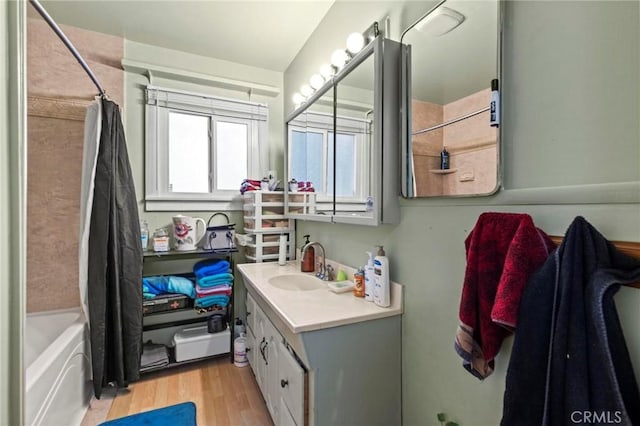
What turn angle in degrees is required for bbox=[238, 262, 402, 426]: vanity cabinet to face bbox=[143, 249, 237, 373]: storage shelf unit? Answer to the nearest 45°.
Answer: approximately 90° to its right

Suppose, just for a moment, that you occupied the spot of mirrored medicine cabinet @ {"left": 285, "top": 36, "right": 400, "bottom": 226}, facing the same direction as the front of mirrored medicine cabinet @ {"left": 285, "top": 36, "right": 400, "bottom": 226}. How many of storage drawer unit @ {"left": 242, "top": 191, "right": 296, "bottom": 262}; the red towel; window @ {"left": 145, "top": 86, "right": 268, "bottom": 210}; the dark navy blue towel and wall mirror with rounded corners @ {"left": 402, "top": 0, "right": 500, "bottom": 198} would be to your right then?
2

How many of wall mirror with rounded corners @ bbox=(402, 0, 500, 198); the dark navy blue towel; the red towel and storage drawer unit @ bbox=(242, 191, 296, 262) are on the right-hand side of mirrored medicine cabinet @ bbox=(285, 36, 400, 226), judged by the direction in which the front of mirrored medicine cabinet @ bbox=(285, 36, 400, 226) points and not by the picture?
1

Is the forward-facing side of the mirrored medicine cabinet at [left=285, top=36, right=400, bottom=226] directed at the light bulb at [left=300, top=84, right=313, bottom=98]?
no

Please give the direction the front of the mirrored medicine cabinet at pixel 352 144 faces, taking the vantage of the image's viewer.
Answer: facing the viewer and to the left of the viewer

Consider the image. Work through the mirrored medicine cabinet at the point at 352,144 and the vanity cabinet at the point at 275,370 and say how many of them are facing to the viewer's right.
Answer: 0

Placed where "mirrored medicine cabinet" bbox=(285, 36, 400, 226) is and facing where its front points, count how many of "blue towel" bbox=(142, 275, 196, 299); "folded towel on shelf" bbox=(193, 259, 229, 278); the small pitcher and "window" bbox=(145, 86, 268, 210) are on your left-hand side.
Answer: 0

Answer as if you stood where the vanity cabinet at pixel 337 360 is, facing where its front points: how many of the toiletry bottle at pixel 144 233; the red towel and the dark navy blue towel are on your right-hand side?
1

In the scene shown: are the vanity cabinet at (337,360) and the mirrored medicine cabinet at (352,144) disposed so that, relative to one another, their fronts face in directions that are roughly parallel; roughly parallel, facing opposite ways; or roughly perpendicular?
roughly parallel

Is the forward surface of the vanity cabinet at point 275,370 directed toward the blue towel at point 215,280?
no

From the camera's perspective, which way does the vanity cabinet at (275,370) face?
to the viewer's left

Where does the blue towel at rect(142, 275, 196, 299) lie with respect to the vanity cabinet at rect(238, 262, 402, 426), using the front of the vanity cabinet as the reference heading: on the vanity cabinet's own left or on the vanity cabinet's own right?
on the vanity cabinet's own right

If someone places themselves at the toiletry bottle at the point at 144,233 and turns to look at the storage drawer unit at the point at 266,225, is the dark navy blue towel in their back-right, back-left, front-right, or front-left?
front-right

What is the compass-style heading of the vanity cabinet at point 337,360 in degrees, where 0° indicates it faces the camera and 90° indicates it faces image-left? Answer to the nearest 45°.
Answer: approximately 45°

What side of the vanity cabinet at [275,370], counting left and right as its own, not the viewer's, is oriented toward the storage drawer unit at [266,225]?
right
